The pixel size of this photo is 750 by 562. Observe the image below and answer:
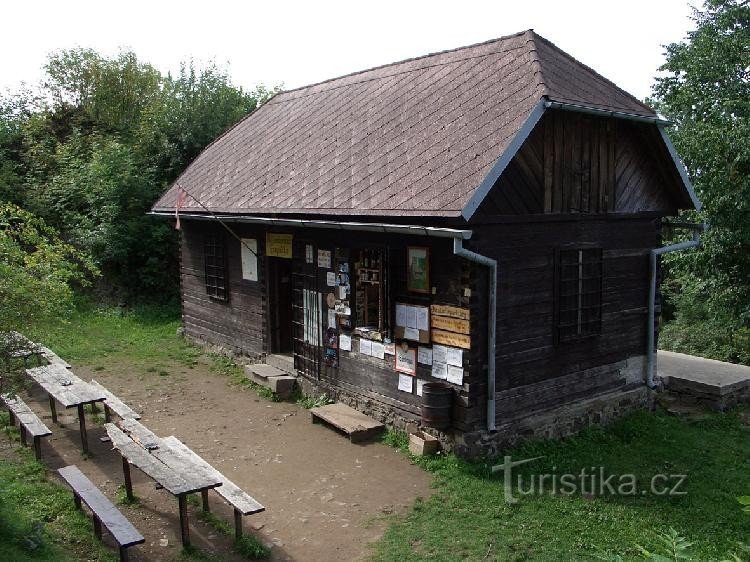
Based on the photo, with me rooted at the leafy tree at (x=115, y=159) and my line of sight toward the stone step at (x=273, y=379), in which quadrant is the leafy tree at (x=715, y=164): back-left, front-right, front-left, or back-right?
front-left

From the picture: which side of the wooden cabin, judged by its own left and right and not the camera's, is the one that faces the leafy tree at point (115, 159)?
right

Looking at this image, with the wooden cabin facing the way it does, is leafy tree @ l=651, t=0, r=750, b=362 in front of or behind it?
behind

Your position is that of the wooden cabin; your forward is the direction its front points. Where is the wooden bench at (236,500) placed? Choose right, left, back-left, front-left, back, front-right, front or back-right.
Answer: front

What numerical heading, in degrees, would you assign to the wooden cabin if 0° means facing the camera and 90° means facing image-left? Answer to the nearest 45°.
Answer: approximately 45°

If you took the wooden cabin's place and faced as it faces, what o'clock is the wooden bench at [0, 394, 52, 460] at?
The wooden bench is roughly at 1 o'clock from the wooden cabin.

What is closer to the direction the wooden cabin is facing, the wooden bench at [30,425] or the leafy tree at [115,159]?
the wooden bench

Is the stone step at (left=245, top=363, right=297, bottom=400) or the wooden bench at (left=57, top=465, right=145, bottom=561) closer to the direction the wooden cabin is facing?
the wooden bench

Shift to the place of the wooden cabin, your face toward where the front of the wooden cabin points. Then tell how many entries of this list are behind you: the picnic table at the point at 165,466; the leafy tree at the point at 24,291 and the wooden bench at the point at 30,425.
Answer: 0

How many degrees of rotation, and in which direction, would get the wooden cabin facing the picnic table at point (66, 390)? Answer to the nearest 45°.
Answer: approximately 45° to its right

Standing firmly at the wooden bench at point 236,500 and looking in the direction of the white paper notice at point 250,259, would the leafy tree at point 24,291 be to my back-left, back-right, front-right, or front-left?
front-left

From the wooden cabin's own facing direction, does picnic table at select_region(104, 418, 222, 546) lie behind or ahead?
ahead

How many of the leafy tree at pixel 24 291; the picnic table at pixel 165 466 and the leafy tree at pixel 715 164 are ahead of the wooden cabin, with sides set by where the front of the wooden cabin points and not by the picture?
2

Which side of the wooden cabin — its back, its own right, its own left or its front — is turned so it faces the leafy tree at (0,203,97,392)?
front

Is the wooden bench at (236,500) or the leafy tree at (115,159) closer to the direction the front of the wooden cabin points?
the wooden bench

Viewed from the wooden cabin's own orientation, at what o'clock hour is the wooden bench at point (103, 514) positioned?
The wooden bench is roughly at 12 o'clock from the wooden cabin.
